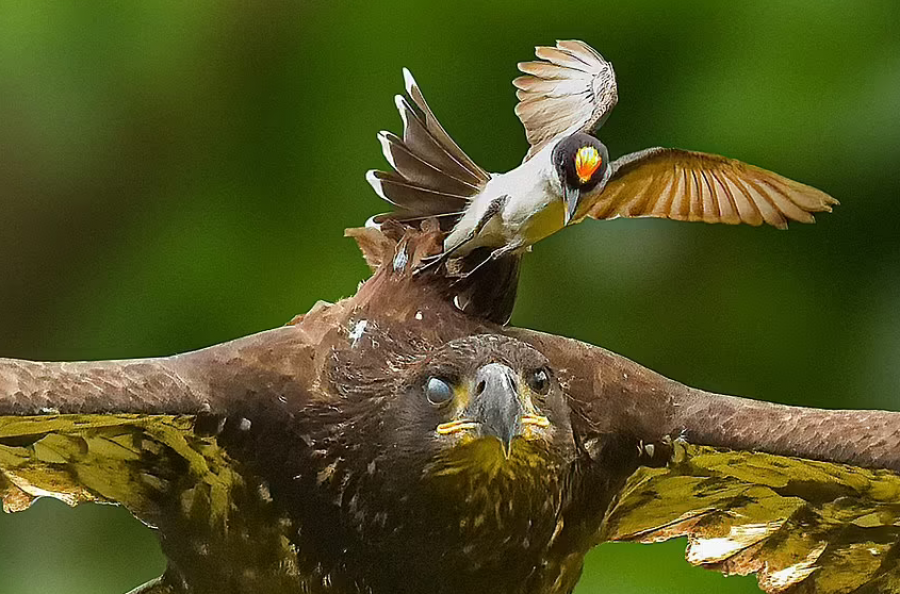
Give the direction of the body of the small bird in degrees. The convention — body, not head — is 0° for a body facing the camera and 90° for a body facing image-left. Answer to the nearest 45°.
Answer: approximately 315°

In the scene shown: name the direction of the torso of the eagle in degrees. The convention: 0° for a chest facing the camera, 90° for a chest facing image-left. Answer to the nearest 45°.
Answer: approximately 0°
